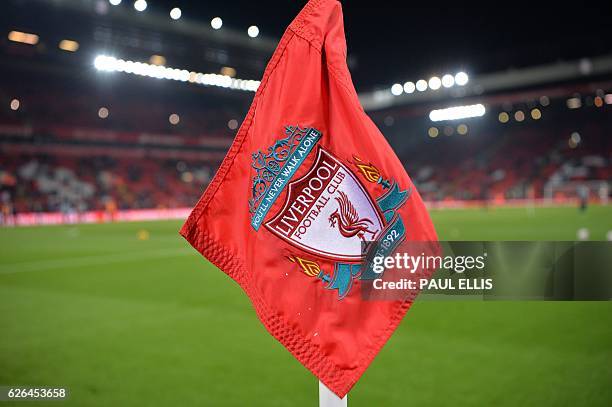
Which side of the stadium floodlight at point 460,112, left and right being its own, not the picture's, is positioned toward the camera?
front

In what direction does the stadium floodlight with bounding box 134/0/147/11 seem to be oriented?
toward the camera

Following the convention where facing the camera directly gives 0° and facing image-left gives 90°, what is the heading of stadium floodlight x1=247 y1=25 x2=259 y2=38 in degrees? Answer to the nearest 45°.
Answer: approximately 0°

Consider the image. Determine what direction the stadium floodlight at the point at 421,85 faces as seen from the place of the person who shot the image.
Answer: facing the viewer

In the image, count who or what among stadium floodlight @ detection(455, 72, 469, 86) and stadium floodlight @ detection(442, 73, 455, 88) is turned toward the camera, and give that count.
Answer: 2

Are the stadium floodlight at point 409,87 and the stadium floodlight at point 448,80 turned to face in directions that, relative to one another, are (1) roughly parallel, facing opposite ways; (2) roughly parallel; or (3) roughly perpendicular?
roughly parallel

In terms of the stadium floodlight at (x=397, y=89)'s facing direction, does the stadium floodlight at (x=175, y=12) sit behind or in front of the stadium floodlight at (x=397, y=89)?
in front

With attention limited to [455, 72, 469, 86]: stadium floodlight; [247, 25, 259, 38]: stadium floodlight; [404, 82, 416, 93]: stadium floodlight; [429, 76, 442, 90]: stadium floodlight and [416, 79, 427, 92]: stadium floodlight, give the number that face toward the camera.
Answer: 5

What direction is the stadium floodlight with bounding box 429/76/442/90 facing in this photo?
toward the camera

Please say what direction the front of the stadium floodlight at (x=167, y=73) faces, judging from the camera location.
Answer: facing the viewer and to the right of the viewer

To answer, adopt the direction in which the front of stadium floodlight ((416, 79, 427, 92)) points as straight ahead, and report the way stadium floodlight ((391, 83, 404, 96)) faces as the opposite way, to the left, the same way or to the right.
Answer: the same way

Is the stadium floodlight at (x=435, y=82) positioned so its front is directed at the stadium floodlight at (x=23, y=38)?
no

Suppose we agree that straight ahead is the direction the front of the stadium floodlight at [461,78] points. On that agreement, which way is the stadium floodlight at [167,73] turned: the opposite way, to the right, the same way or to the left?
to the left

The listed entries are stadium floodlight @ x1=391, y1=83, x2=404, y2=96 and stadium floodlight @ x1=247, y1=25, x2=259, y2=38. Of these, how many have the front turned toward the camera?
2

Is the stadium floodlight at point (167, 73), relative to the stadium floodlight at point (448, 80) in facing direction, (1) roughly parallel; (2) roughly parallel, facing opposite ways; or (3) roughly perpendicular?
roughly perpendicular
